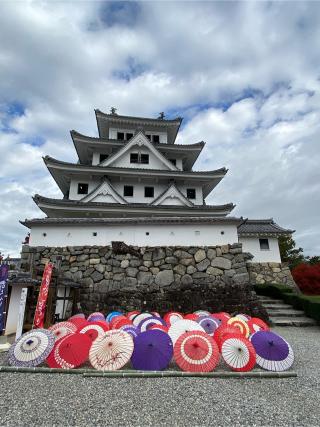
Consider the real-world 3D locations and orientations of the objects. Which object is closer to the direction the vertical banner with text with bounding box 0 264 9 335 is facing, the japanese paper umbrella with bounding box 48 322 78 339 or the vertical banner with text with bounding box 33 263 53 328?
the japanese paper umbrella

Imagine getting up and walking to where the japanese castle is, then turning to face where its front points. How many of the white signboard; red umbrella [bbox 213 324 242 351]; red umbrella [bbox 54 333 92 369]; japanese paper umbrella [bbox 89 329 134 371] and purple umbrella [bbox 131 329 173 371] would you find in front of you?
5

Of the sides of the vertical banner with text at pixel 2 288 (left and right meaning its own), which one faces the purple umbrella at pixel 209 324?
left

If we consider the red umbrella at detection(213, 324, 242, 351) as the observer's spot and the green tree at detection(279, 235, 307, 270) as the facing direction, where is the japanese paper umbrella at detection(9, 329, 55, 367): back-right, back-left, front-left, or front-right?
back-left

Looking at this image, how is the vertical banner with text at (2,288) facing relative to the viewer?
toward the camera

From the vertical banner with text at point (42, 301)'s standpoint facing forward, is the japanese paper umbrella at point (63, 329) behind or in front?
in front

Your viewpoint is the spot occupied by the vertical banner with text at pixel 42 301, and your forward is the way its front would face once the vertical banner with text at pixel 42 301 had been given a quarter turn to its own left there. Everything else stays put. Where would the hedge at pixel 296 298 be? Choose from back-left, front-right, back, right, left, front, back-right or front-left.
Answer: front

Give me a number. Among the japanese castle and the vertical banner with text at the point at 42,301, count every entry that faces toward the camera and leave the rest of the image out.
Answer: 2

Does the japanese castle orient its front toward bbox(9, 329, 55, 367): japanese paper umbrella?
yes

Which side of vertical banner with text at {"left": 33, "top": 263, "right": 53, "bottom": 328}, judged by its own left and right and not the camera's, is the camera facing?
front

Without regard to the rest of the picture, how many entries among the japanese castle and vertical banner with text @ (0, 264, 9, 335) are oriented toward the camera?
2

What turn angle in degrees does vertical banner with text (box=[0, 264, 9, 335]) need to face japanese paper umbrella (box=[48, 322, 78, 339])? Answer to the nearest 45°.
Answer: approximately 45° to its left

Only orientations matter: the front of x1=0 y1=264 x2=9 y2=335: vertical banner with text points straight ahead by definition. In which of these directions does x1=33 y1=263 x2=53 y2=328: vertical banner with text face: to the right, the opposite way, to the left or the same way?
the same way

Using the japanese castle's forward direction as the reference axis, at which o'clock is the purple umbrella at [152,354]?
The purple umbrella is roughly at 12 o'clock from the japanese castle.

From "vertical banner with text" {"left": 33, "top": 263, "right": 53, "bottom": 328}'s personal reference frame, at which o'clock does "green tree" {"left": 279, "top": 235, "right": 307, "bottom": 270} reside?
The green tree is roughly at 8 o'clock from the vertical banner with text.

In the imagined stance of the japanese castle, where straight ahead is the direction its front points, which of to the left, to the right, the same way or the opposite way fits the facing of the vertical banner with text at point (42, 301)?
the same way

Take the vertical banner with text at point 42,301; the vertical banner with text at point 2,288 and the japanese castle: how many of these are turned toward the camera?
3

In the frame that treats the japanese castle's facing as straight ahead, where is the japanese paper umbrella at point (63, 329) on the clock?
The japanese paper umbrella is roughly at 12 o'clock from the japanese castle.

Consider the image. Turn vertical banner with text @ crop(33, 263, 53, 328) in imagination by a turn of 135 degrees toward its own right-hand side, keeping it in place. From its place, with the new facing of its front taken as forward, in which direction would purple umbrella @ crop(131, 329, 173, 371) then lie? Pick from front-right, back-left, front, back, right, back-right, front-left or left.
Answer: back

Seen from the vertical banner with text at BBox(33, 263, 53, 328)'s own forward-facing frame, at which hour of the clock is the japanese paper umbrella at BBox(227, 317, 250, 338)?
The japanese paper umbrella is roughly at 10 o'clock from the vertical banner with text.
